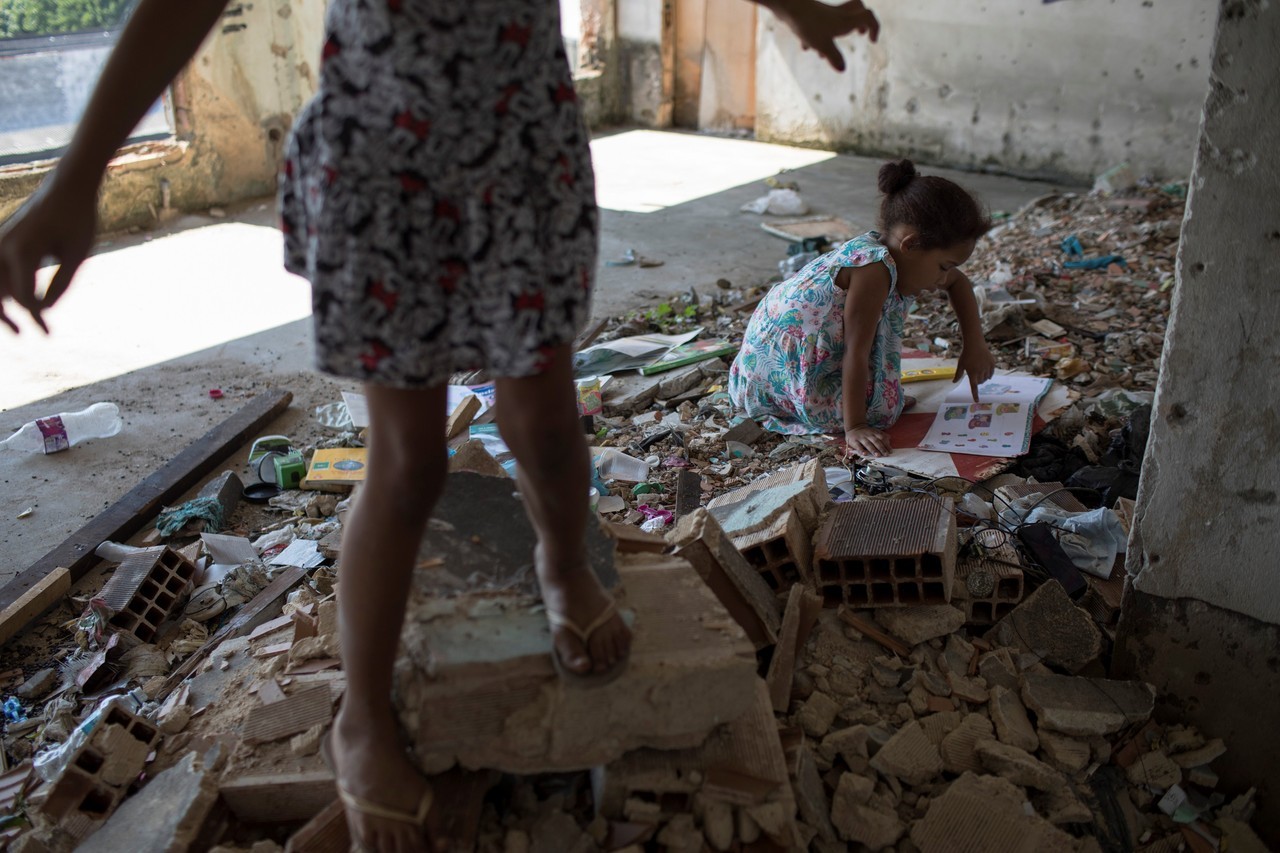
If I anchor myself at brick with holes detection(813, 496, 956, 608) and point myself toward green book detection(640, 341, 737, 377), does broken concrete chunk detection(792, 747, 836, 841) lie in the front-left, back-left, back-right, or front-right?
back-left

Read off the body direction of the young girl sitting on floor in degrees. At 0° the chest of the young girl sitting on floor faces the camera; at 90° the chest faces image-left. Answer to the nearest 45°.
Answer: approximately 270°

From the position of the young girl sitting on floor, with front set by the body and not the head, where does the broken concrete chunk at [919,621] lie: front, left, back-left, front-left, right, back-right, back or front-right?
right

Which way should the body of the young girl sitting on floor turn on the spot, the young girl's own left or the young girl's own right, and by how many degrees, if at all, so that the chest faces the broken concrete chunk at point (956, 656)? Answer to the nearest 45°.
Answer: approximately 90° to the young girl's own right

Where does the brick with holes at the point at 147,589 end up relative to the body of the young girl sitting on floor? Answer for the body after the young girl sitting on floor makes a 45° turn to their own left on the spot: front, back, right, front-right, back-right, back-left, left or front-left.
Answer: back

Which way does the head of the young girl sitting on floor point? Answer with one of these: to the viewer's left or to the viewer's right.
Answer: to the viewer's right

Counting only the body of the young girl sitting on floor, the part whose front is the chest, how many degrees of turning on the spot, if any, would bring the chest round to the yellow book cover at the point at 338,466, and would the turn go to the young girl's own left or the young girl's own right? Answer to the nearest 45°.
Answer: approximately 180°

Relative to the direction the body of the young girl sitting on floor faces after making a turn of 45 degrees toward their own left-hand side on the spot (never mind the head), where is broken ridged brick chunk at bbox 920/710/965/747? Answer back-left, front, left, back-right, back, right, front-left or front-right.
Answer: back-right

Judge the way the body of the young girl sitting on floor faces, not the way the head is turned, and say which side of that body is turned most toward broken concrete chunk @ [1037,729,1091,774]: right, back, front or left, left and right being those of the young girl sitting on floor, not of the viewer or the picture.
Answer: right

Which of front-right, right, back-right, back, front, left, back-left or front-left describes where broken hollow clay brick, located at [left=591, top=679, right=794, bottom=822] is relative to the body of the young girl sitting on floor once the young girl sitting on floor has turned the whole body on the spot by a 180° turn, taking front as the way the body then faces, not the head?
left

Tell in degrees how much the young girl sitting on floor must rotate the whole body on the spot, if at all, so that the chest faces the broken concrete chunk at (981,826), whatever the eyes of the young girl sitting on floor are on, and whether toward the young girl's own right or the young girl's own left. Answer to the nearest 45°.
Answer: approximately 90° to the young girl's own right

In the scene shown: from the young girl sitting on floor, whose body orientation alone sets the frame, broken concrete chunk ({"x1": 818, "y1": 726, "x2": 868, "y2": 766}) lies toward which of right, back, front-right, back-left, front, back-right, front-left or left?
right

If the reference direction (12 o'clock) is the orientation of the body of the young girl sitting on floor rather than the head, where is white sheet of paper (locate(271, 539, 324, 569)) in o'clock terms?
The white sheet of paper is roughly at 5 o'clock from the young girl sitting on floor.

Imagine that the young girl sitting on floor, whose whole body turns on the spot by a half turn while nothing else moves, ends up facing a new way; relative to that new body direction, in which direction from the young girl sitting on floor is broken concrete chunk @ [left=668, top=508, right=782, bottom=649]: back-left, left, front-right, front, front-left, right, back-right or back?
left

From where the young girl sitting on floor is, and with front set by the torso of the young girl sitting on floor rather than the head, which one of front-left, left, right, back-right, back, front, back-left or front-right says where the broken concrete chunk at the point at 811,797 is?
right

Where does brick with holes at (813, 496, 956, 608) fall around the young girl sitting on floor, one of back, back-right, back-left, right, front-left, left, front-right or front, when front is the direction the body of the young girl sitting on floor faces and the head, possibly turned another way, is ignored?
right
